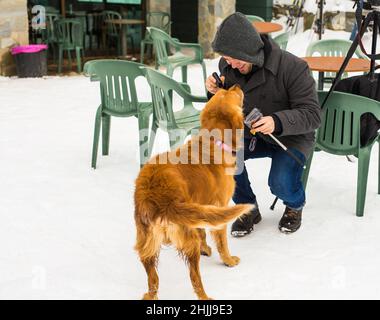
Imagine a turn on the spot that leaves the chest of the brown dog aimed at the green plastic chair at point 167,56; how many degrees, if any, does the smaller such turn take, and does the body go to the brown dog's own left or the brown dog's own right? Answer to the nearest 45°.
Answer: approximately 45° to the brown dog's own left

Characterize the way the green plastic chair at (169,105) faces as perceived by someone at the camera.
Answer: facing away from the viewer and to the right of the viewer

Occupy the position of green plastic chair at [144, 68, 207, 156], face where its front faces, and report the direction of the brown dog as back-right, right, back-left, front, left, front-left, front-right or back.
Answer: back-right

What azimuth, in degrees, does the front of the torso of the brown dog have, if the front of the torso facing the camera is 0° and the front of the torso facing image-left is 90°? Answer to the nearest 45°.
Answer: approximately 225°

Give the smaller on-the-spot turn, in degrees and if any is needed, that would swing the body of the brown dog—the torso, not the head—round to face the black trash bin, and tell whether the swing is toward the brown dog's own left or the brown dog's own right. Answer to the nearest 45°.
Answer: approximately 45° to the brown dog's own left
